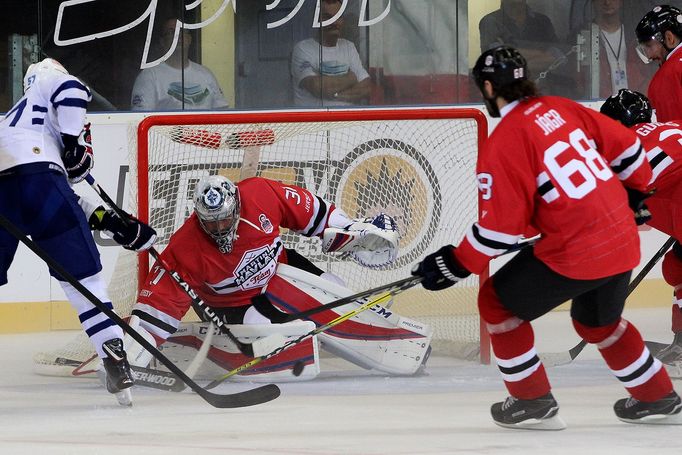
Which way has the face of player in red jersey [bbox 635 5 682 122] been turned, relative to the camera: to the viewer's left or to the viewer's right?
to the viewer's left

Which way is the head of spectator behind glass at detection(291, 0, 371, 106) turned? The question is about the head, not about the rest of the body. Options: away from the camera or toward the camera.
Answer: toward the camera

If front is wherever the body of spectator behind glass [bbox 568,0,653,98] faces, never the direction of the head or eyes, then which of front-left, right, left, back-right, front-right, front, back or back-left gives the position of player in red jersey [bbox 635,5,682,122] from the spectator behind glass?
front

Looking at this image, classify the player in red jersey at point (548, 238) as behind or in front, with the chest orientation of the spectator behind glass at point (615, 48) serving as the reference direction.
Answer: in front

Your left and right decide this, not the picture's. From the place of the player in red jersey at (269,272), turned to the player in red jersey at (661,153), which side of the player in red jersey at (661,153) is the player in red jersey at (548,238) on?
right

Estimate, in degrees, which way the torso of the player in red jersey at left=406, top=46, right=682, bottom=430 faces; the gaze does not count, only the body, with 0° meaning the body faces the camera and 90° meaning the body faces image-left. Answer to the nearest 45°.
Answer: approximately 135°

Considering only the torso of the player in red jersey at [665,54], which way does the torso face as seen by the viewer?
to the viewer's left

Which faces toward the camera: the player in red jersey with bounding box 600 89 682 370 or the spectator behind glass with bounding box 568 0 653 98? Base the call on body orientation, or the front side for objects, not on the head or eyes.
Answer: the spectator behind glass

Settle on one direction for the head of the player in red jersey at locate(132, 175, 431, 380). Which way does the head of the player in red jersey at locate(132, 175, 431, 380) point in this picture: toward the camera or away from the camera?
toward the camera

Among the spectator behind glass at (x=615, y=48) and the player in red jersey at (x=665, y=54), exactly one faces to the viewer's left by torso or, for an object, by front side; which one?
the player in red jersey

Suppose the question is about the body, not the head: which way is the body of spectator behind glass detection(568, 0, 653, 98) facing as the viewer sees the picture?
toward the camera

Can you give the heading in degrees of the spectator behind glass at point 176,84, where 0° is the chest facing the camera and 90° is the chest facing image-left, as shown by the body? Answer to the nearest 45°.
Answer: approximately 0°

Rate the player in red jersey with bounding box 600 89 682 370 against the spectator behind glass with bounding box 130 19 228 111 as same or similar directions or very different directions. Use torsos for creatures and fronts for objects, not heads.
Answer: very different directions

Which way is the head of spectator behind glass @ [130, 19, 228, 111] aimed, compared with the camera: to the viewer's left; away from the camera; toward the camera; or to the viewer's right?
toward the camera
